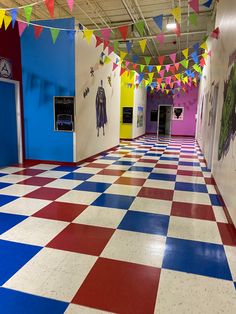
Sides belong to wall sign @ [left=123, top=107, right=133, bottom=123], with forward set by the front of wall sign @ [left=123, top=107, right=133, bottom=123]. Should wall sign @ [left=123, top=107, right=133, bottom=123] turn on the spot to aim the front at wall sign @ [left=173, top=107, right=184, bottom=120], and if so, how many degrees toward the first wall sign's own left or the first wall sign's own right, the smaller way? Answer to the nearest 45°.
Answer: approximately 135° to the first wall sign's own left

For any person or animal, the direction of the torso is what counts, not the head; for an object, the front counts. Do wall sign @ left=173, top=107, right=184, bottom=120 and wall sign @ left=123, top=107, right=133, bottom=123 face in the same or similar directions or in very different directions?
same or similar directions

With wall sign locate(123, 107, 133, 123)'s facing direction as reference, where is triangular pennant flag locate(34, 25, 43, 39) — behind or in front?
in front

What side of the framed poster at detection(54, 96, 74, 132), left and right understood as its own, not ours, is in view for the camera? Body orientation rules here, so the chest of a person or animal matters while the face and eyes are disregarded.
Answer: front

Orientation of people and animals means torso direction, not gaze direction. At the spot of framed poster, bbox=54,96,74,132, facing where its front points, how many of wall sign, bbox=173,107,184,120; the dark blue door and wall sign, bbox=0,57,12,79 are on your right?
2

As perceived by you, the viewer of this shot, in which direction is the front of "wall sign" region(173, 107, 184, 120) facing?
facing the viewer

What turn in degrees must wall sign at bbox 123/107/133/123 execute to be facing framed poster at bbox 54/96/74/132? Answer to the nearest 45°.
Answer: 0° — it already faces it

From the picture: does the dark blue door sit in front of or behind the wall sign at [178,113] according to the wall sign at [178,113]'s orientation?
in front

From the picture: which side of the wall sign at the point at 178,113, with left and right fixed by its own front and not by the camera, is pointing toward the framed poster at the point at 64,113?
front
